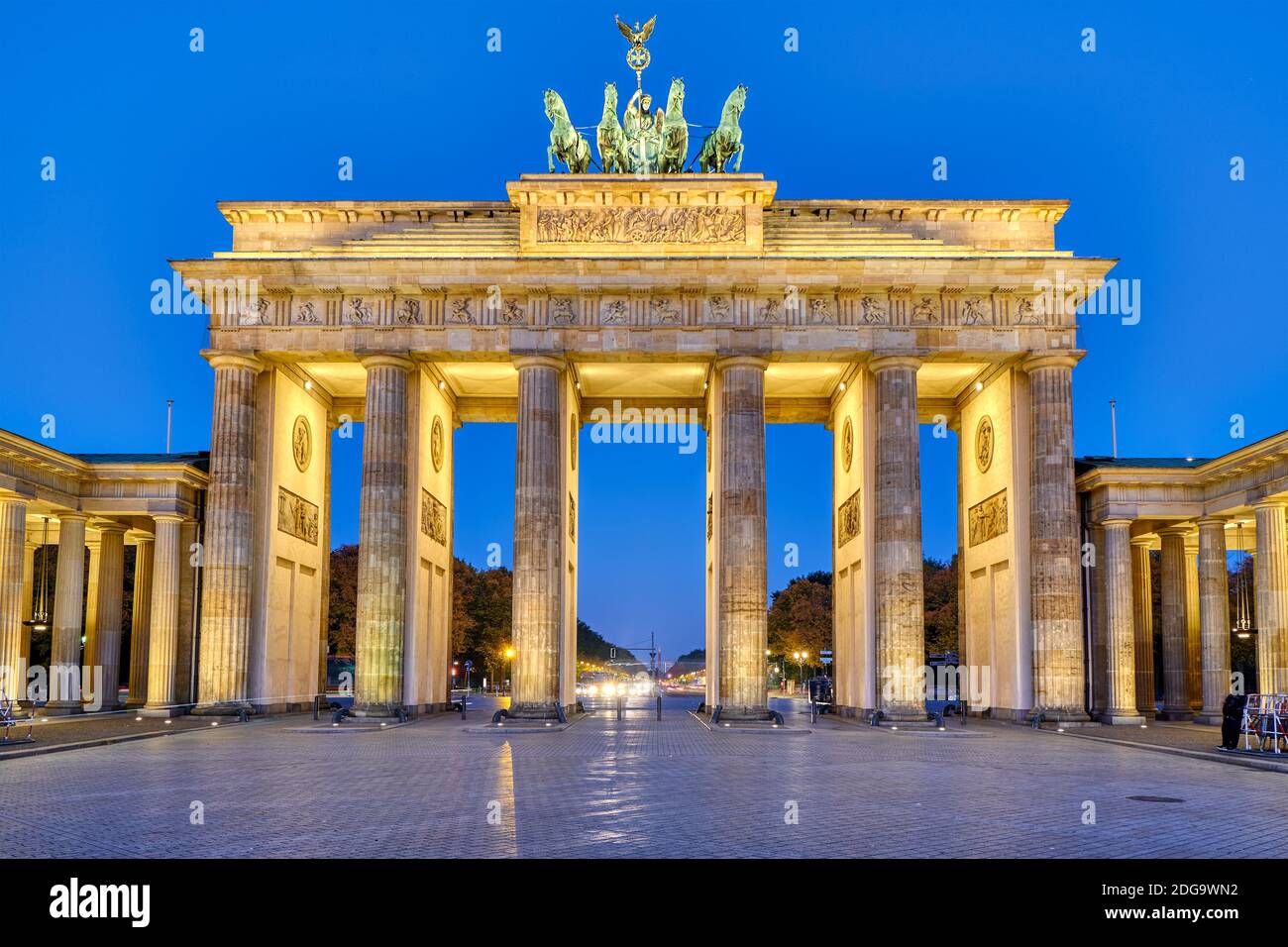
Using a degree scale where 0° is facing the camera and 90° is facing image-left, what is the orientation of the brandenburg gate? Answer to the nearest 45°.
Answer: approximately 0°

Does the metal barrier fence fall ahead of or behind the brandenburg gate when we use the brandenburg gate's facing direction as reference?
ahead
